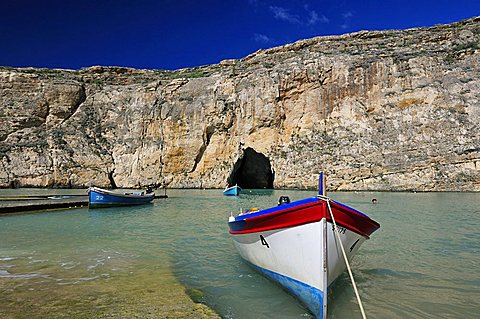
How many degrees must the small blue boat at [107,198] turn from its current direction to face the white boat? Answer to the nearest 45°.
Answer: approximately 90° to its left

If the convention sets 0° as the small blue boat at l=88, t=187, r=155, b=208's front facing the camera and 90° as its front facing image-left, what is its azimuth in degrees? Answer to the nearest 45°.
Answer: approximately 90°
